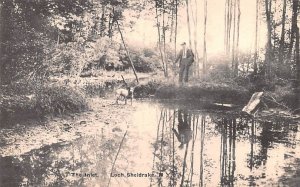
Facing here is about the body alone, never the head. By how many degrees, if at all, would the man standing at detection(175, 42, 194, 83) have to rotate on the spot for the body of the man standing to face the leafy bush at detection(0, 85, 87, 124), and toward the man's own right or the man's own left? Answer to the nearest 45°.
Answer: approximately 45° to the man's own right

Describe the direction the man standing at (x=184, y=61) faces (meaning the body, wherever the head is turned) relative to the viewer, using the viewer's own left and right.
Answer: facing the viewer

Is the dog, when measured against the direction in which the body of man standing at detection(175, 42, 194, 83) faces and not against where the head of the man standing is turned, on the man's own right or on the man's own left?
on the man's own right
